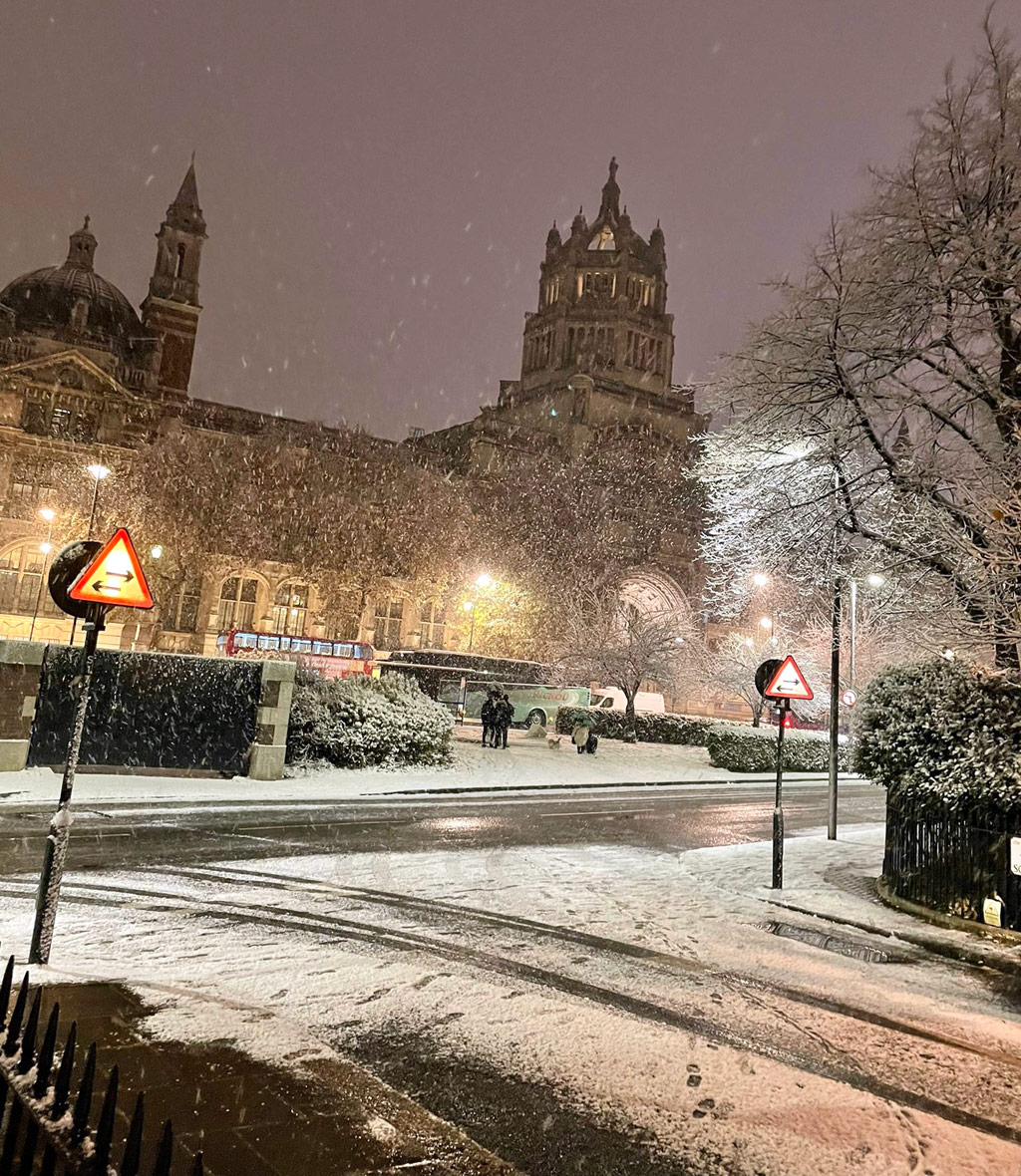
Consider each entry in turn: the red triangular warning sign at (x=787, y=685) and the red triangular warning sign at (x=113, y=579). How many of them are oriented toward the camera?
2

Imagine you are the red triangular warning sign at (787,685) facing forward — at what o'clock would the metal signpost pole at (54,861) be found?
The metal signpost pole is roughly at 1 o'clock from the red triangular warning sign.

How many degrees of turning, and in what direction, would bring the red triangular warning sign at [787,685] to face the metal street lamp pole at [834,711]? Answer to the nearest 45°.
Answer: approximately 180°

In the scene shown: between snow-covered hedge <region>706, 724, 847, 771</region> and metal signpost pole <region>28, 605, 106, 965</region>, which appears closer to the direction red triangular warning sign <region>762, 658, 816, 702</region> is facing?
the metal signpost pole

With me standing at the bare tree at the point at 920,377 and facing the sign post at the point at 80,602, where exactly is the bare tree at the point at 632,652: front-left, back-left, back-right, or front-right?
back-right

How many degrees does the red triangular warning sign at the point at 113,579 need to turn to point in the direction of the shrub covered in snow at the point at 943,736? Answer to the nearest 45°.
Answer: approximately 90° to its left

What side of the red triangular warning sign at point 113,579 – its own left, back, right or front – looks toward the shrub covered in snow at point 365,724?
back

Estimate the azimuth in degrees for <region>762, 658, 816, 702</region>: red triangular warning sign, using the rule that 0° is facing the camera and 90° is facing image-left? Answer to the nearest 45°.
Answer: approximately 0°

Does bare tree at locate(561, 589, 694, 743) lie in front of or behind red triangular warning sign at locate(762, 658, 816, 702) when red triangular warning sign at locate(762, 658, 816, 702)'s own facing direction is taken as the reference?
behind

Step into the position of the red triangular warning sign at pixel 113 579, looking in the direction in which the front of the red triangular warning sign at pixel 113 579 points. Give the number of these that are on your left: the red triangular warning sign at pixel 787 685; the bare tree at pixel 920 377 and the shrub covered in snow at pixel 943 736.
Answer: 3

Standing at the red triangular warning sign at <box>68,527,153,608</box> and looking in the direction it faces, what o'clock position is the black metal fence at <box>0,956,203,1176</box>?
The black metal fence is roughly at 12 o'clock from the red triangular warning sign.

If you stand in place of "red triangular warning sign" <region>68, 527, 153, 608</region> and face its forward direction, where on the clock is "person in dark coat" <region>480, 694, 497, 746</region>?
The person in dark coat is roughly at 7 o'clock from the red triangular warning sign.

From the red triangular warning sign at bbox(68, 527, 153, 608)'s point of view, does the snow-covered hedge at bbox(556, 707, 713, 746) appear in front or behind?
behind

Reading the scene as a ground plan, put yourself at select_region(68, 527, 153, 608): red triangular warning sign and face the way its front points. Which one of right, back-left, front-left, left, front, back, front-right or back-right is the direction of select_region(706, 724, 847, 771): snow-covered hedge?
back-left

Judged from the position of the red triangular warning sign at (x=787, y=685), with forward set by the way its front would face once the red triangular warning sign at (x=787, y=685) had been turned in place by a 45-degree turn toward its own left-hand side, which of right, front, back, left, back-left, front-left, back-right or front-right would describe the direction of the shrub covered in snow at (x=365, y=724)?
back
